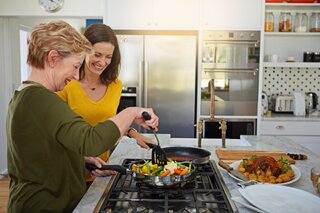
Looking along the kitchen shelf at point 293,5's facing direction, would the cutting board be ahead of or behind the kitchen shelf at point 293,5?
ahead

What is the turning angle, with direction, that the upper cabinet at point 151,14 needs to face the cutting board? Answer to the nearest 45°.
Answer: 0° — it already faces it

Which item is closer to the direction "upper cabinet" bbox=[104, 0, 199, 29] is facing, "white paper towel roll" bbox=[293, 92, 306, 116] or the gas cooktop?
the gas cooktop

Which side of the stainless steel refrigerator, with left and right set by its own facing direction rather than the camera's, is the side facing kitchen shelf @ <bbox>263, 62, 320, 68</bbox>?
left

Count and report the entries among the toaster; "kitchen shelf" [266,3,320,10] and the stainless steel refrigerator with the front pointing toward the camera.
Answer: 3

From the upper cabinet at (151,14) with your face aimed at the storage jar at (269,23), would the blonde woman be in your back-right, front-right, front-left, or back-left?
back-right
